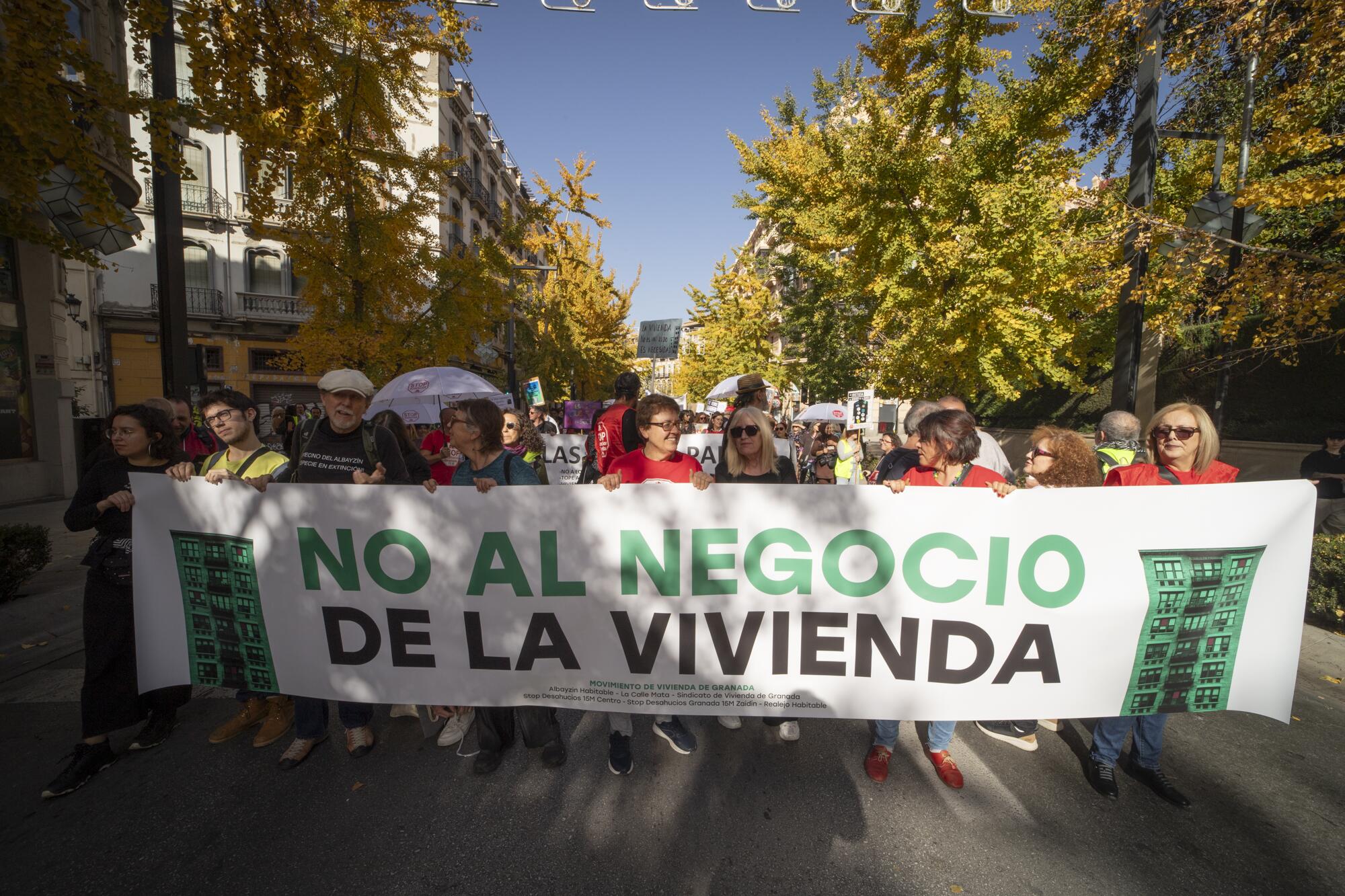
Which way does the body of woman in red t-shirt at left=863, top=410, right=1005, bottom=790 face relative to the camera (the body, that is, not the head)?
toward the camera

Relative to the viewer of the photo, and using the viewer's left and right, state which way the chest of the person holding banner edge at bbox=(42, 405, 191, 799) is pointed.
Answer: facing the viewer and to the left of the viewer

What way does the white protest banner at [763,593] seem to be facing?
toward the camera

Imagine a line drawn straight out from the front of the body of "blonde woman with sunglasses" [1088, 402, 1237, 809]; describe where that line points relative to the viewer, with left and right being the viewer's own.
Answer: facing the viewer

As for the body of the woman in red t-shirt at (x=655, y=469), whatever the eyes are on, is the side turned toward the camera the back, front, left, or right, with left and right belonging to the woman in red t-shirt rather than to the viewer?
front

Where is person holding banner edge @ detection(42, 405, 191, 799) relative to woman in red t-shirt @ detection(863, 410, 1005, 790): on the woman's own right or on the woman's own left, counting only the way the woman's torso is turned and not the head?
on the woman's own right

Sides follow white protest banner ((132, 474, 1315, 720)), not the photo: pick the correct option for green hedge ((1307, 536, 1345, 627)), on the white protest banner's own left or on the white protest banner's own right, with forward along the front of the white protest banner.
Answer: on the white protest banner's own left

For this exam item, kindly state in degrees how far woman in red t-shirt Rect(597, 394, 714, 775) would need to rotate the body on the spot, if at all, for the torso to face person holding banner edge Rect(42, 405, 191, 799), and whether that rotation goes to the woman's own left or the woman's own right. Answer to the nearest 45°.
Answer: approximately 90° to the woman's own right

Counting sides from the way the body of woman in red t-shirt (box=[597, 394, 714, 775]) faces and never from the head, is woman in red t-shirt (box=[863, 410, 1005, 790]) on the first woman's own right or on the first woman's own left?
on the first woman's own left

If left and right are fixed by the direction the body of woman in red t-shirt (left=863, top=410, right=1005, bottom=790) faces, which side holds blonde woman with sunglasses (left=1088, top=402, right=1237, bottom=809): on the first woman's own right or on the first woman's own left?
on the first woman's own left

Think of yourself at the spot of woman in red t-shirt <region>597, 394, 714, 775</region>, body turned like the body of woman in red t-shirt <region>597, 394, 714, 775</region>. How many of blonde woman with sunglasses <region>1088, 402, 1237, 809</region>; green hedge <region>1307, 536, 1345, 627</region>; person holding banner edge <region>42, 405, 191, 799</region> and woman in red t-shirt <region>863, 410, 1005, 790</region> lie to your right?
1

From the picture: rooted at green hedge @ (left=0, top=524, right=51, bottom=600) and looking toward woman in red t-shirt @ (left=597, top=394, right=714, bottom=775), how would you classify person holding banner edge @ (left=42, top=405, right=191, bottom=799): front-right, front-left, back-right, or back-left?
front-right

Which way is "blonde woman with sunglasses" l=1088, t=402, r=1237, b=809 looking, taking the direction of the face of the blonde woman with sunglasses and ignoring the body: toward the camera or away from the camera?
toward the camera

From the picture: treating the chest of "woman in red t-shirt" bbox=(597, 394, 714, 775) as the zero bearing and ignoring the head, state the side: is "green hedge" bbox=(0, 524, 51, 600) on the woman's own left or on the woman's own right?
on the woman's own right

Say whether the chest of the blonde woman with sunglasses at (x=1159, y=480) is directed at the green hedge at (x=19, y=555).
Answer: no

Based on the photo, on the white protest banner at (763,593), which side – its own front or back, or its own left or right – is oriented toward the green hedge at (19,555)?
right

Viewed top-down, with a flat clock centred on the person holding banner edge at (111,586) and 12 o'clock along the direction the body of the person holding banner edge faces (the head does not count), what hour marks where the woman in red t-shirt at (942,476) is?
The woman in red t-shirt is roughly at 9 o'clock from the person holding banner edge.

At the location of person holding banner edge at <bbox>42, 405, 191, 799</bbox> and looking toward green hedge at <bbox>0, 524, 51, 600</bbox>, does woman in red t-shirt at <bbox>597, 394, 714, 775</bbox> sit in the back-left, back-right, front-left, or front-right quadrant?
back-right
